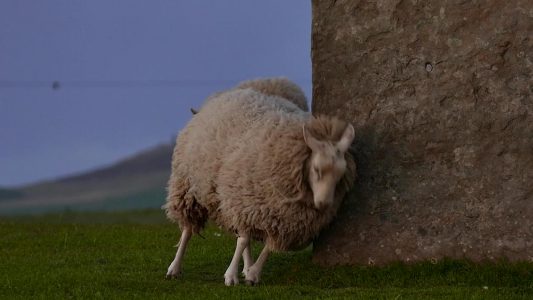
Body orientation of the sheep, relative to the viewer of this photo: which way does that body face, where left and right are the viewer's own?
facing the viewer and to the right of the viewer
